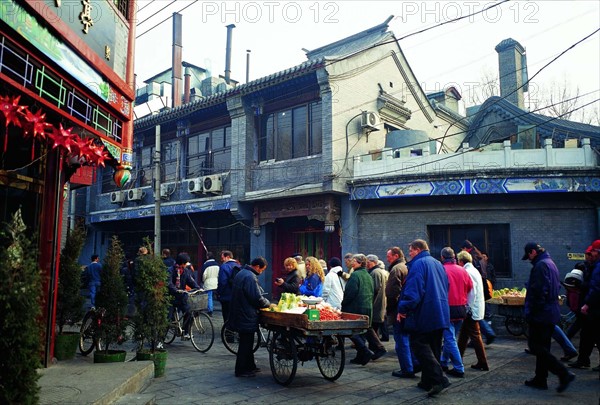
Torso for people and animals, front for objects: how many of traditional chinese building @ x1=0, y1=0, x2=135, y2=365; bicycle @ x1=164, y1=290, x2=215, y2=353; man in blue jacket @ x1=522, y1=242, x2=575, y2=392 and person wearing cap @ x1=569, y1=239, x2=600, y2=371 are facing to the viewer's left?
2

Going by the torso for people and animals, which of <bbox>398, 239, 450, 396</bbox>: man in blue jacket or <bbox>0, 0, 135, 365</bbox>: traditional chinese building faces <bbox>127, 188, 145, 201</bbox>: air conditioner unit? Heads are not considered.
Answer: the man in blue jacket

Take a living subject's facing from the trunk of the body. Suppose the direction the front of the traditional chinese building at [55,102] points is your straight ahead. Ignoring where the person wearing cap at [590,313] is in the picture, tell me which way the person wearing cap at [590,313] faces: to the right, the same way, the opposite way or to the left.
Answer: the opposite way

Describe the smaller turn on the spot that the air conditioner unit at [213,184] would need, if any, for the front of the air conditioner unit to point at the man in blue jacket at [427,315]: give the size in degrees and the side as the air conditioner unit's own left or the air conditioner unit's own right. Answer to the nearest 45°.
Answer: approximately 45° to the air conditioner unit's own left

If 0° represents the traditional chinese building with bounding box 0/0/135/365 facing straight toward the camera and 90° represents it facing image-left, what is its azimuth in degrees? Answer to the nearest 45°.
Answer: approximately 315°

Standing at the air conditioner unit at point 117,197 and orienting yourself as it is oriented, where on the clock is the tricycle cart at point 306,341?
The tricycle cart is roughly at 10 o'clock from the air conditioner unit.

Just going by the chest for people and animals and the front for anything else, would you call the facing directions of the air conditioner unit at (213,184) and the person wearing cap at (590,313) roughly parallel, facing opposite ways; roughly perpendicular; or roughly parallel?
roughly perpendicular

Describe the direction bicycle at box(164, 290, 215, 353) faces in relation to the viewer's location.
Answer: facing the viewer and to the right of the viewer

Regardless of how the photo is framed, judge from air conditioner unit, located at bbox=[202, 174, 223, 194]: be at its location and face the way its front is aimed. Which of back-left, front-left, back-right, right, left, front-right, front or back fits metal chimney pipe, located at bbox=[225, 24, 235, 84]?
back-right

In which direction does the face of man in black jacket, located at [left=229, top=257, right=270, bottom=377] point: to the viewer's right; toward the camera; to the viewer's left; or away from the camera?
to the viewer's right

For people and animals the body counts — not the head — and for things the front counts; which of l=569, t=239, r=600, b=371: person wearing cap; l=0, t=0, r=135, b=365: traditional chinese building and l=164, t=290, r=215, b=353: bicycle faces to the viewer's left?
the person wearing cap

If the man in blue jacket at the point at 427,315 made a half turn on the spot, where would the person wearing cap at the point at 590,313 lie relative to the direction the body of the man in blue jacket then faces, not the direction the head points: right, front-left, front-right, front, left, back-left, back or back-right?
left

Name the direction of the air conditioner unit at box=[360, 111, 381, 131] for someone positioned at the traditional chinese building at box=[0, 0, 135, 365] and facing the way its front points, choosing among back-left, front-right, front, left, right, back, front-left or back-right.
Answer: left

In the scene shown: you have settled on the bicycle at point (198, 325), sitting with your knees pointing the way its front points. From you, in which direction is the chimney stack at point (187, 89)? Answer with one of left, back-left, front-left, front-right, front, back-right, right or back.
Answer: back-left

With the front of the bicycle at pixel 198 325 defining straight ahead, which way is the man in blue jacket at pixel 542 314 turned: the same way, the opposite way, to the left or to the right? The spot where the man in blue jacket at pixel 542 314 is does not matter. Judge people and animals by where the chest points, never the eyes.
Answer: the opposite way

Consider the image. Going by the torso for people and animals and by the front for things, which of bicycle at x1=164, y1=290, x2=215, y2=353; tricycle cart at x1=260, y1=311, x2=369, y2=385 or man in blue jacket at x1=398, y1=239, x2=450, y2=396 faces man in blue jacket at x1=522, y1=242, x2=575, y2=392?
the bicycle

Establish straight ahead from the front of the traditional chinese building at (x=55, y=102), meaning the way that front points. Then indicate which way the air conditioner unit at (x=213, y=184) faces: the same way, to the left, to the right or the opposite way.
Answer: to the right
